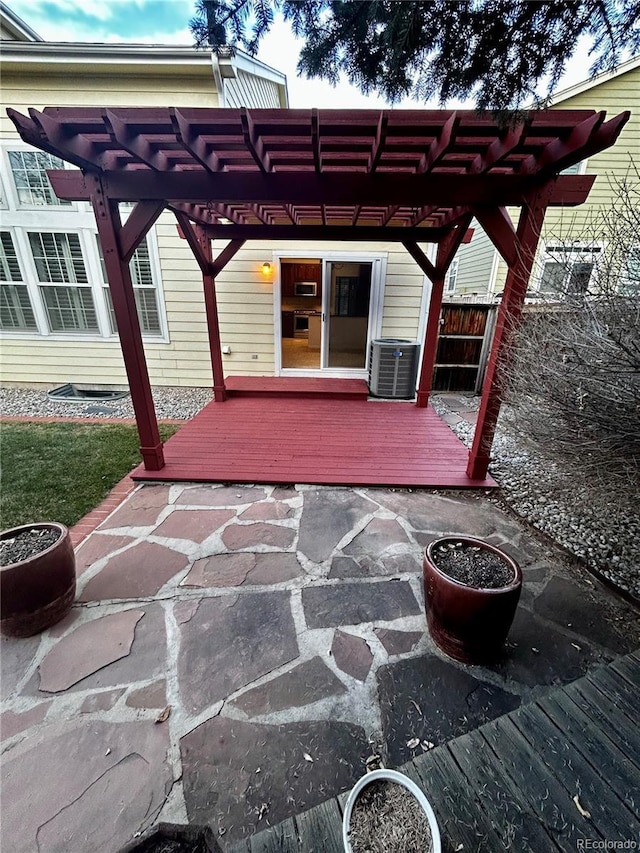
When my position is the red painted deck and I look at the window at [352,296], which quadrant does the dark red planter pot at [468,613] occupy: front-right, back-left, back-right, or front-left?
back-right

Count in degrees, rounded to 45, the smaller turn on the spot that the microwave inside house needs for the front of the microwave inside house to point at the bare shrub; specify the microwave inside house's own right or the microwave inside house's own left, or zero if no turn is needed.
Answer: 0° — it already faces it

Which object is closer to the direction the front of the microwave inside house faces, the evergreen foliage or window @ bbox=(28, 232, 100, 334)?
the evergreen foliage

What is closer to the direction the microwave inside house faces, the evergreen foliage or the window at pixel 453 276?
the evergreen foliage

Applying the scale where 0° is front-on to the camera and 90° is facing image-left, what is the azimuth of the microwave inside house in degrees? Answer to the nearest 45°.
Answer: approximately 0°

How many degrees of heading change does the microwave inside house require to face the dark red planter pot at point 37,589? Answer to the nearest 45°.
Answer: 0° — it already faces it

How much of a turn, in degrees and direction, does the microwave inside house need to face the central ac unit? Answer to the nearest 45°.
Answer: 0° — it already faces it

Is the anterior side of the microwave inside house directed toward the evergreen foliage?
yes

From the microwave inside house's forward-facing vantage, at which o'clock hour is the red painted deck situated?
The red painted deck is roughly at 12 o'clock from the microwave inside house.
